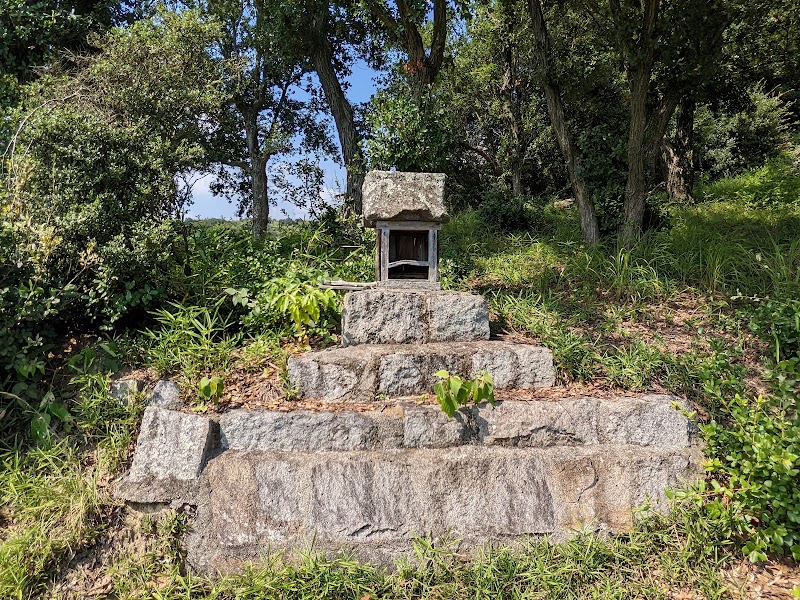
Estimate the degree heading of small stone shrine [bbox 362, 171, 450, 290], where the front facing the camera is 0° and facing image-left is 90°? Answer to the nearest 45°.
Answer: approximately 0°

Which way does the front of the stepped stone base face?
toward the camera

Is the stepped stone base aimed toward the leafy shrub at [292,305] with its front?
no

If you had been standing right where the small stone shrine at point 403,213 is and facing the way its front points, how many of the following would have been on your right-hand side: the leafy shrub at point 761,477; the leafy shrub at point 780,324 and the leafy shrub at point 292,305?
1

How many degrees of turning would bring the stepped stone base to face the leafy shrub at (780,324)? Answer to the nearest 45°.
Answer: approximately 90° to its left

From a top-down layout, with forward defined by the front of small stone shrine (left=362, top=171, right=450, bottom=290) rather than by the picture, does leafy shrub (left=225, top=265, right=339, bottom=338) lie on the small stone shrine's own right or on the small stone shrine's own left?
on the small stone shrine's own right

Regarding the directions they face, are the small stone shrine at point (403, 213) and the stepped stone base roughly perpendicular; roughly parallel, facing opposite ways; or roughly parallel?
roughly parallel

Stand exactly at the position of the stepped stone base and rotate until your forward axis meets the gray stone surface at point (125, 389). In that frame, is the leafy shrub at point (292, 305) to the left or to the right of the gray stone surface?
right

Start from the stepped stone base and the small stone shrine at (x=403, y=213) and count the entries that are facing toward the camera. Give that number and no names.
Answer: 2

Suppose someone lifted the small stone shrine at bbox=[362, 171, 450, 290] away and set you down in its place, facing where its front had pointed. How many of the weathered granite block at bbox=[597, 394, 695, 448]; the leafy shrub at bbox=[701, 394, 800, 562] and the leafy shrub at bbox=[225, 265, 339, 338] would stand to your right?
1
